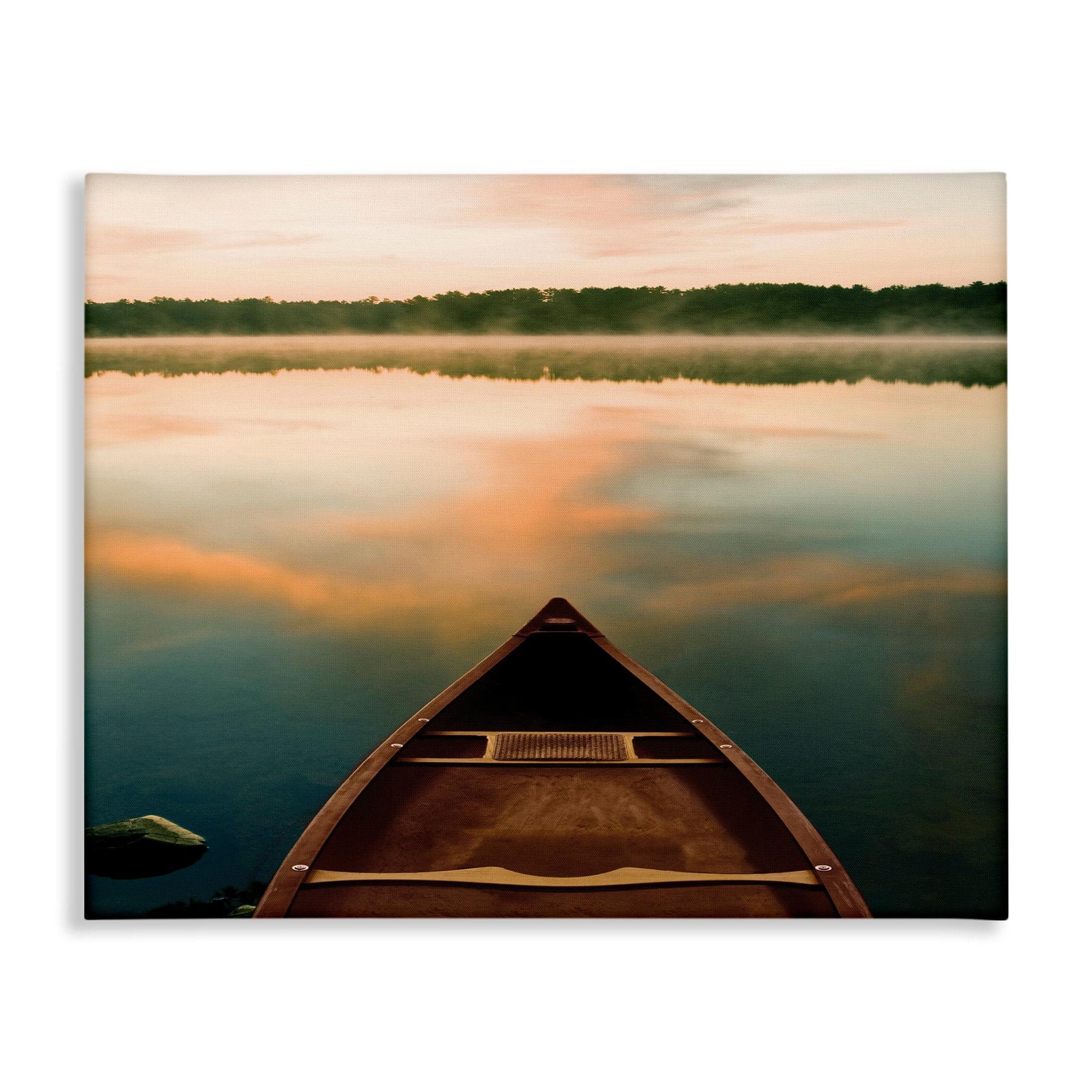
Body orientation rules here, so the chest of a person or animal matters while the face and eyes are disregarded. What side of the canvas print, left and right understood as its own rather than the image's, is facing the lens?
front
